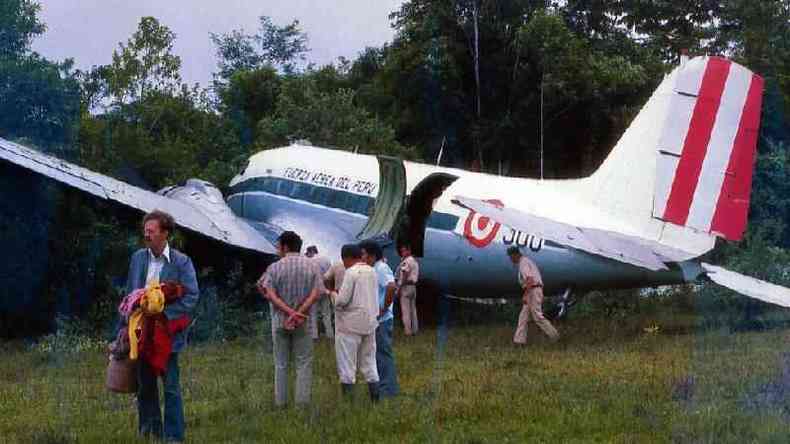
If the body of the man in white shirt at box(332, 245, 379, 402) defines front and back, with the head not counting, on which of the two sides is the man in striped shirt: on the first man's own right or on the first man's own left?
on the first man's own left

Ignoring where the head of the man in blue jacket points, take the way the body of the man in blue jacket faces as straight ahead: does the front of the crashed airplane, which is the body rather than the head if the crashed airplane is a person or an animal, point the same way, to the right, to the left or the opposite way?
to the right

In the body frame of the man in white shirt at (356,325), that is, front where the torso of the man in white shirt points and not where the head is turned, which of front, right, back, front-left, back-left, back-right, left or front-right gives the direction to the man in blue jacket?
left

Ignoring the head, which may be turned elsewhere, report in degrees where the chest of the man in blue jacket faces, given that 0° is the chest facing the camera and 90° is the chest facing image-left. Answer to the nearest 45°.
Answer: approximately 45°

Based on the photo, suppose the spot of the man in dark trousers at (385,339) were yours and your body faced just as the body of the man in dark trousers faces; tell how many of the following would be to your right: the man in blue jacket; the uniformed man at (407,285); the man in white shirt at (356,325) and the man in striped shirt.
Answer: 1

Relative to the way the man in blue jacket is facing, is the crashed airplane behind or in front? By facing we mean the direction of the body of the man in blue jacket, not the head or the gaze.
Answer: behind
